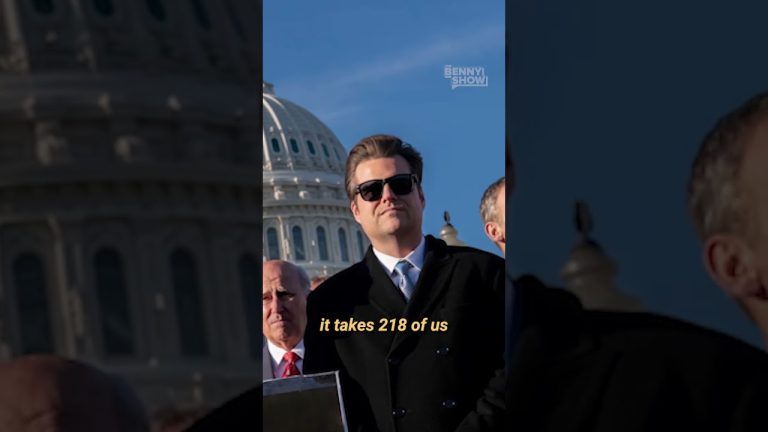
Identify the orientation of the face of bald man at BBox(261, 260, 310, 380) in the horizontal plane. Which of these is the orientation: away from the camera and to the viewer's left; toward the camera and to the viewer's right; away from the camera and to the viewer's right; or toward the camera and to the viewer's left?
toward the camera and to the viewer's left

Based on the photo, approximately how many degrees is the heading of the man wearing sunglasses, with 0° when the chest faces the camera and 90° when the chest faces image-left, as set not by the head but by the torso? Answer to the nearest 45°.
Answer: approximately 0°
